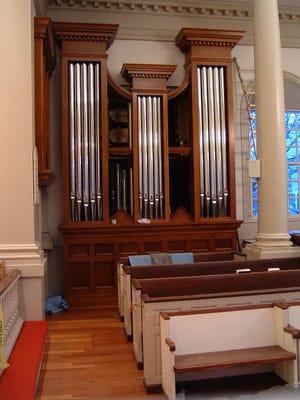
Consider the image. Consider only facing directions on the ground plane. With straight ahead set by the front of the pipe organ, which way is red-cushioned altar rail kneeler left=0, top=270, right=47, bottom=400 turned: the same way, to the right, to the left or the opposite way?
to the left

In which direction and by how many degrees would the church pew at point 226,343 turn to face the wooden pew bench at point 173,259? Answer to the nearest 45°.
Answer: approximately 135° to its left

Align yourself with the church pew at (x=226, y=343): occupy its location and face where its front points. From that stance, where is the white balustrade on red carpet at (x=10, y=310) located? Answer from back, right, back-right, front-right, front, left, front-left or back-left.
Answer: back-right

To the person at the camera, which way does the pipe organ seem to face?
facing the viewer

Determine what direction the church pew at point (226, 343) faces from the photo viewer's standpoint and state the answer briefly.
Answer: facing the viewer and to the right of the viewer

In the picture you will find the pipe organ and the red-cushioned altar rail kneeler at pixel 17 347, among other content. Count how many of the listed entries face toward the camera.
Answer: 1

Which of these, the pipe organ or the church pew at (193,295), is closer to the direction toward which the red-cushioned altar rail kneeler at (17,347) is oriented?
the church pew

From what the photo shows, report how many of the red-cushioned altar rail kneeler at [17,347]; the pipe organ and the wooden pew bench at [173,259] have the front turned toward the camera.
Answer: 2

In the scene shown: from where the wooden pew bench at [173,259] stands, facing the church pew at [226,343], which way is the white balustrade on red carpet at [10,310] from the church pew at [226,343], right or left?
right
